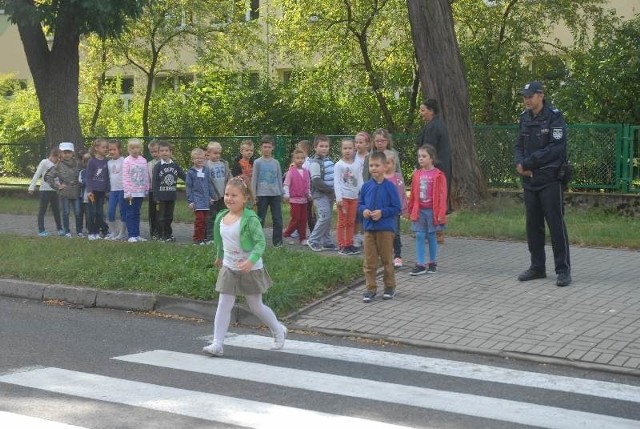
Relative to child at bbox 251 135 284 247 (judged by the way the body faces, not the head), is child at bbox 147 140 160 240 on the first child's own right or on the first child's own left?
on the first child's own right

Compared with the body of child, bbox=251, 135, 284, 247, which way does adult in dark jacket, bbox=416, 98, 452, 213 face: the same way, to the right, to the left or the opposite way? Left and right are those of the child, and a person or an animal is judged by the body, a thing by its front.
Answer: to the right

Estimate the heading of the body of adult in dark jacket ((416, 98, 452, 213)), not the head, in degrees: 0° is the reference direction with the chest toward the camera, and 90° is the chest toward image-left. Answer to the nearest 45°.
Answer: approximately 90°

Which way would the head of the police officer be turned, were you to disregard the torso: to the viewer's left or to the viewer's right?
to the viewer's left

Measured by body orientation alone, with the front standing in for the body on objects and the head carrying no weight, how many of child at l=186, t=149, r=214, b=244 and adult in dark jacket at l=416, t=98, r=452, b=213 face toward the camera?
1

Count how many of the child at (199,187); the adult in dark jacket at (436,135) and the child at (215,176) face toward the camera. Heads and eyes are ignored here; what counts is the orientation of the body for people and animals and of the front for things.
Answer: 2
